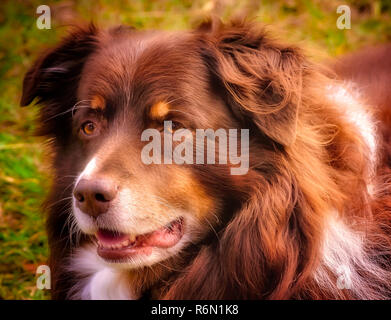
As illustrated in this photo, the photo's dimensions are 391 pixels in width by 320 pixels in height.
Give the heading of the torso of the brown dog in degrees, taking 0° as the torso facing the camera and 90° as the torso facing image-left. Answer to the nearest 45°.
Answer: approximately 45°
